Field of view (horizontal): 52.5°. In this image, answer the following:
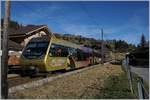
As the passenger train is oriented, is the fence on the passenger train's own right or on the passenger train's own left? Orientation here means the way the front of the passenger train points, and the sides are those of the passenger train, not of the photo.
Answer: on the passenger train's own left

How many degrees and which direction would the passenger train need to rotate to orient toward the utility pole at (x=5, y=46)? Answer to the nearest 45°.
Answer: approximately 45° to its left

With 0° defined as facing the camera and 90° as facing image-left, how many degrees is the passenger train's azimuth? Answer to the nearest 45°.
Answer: approximately 45°
